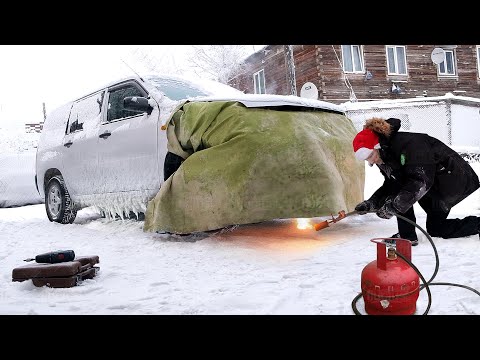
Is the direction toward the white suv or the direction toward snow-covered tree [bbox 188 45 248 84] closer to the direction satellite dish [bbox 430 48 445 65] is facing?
the white suv

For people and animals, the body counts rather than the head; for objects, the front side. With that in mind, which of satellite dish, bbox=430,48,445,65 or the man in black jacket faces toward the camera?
the satellite dish

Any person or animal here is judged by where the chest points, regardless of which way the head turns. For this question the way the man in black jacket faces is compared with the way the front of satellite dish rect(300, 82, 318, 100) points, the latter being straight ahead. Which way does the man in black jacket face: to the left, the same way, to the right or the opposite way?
to the right

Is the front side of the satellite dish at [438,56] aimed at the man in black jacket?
yes

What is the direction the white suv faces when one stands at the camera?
facing the viewer and to the right of the viewer

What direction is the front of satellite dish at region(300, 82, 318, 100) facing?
toward the camera

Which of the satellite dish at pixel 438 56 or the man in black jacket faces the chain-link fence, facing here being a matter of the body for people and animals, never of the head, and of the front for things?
the satellite dish

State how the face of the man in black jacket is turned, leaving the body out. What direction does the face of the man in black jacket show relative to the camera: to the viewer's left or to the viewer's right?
to the viewer's left

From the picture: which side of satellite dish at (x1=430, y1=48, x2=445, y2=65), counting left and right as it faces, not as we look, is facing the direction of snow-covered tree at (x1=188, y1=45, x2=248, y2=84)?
right

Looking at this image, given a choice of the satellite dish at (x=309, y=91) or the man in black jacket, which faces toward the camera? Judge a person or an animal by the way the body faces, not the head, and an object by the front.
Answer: the satellite dish

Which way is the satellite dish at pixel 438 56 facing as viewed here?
toward the camera

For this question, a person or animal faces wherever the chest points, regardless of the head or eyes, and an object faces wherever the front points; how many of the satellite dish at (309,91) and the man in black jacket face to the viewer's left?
1

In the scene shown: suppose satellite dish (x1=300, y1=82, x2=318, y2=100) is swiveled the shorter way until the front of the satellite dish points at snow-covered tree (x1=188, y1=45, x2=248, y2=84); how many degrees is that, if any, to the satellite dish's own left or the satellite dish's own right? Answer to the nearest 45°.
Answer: approximately 135° to the satellite dish's own right

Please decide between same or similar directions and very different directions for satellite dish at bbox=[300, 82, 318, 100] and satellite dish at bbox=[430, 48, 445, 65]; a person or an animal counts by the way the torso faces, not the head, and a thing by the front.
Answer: same or similar directions

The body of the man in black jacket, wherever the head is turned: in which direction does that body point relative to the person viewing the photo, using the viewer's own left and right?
facing to the left of the viewer

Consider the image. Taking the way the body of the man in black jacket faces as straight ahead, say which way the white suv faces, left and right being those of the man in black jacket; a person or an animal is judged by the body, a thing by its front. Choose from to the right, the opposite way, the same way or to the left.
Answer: the opposite way

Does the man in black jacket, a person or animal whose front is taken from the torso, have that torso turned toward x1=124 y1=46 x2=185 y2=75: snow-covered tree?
no
